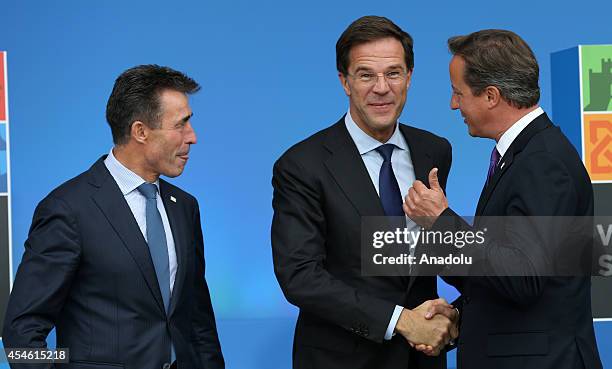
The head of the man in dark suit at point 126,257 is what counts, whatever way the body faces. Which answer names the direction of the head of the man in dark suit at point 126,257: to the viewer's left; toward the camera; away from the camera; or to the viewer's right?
to the viewer's right

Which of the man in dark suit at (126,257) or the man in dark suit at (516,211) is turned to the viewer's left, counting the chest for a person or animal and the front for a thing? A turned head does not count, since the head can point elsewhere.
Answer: the man in dark suit at (516,211)

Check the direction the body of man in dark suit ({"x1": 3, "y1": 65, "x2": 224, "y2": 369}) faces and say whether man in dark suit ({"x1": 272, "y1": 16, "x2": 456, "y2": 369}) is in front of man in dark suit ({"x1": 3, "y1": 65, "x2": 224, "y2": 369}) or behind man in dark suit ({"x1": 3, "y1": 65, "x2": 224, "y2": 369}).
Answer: in front

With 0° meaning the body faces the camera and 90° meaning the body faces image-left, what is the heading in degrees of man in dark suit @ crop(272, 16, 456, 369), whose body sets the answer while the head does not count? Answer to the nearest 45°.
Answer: approximately 315°

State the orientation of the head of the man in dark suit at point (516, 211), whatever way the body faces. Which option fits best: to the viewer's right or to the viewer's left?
to the viewer's left

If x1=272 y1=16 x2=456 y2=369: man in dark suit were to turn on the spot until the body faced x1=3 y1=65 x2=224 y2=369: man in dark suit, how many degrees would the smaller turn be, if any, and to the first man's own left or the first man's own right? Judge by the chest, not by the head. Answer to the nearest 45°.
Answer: approximately 135° to the first man's own right

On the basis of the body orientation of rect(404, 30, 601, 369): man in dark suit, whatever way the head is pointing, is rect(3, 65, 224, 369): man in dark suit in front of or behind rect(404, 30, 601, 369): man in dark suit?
in front

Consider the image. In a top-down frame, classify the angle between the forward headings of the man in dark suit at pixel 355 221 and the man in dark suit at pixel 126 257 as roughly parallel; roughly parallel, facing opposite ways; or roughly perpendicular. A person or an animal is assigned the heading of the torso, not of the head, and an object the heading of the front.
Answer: roughly parallel

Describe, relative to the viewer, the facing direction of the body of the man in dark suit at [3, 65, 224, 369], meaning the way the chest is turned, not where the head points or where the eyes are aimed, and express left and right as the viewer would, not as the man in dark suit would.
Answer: facing the viewer and to the right of the viewer

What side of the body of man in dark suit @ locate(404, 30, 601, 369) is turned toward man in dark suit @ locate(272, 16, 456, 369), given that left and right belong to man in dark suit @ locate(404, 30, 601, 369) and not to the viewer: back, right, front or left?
front

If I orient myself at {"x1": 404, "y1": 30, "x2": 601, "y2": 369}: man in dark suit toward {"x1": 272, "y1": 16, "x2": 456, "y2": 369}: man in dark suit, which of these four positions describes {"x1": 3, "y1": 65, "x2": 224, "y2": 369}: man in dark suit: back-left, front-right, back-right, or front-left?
front-left

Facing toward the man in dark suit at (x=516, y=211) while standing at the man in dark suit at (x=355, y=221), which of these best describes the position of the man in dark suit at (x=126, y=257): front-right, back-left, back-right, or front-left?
back-right

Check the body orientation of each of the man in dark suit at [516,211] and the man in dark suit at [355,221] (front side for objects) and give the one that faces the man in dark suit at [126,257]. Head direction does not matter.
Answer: the man in dark suit at [516,211]

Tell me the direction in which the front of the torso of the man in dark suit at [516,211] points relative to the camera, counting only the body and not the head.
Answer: to the viewer's left

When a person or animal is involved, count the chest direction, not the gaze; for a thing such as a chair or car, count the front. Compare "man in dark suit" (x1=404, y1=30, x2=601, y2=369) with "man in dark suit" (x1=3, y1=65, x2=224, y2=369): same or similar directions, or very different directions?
very different directions
